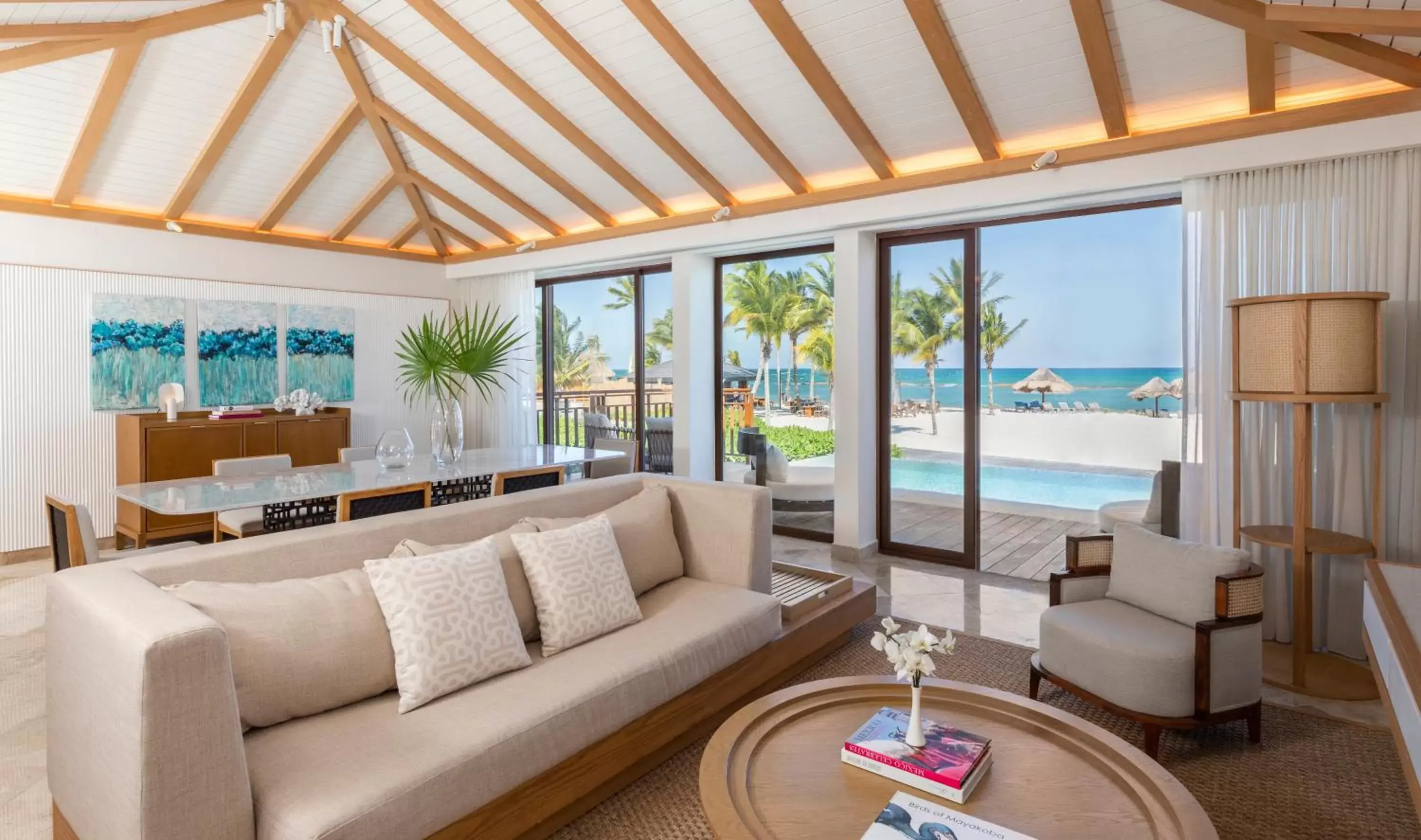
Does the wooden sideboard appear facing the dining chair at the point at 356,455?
yes

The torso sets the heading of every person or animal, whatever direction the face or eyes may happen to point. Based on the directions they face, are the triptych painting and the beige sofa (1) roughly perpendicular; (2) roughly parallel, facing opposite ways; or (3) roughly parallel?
roughly parallel

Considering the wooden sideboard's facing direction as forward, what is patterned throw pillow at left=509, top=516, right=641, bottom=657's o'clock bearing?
The patterned throw pillow is roughly at 1 o'clock from the wooden sideboard.

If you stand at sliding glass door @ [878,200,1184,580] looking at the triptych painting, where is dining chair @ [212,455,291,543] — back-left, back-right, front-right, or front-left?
front-left

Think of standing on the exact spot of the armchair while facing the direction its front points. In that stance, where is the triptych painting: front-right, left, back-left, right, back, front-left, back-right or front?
front-right

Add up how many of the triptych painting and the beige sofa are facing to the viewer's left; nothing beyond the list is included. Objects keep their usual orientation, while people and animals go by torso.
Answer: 0

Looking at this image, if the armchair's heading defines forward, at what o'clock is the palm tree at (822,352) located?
The palm tree is roughly at 3 o'clock from the armchair.

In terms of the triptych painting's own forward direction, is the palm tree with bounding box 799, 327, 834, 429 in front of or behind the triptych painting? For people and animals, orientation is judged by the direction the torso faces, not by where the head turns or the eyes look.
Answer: in front

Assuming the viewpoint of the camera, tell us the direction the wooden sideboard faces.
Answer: facing the viewer and to the right of the viewer

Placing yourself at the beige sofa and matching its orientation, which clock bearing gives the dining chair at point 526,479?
The dining chair is roughly at 8 o'clock from the beige sofa.

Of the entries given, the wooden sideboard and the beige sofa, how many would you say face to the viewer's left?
0

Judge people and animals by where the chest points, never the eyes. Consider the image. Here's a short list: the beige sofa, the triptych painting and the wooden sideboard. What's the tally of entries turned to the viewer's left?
0

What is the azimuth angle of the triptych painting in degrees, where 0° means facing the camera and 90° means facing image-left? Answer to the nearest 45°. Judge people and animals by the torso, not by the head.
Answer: approximately 315°

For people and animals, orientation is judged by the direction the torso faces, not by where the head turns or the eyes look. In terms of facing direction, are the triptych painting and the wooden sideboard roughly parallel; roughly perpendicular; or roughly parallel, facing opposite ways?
roughly parallel

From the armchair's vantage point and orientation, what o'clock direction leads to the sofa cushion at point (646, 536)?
The sofa cushion is roughly at 1 o'clock from the armchair.

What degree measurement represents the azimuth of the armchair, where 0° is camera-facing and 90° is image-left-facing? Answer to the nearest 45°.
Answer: approximately 45°

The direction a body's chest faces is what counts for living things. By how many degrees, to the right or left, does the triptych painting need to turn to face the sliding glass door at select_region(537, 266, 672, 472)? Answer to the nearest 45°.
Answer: approximately 45° to its left

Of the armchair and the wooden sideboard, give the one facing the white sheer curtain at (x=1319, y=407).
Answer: the wooden sideboard

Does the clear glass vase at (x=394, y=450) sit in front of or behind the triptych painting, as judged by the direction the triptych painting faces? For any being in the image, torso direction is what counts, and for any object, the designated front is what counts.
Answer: in front

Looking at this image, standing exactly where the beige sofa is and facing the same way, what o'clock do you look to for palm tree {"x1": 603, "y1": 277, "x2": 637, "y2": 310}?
The palm tree is roughly at 8 o'clock from the beige sofa.

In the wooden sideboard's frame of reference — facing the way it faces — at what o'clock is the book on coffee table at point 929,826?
The book on coffee table is roughly at 1 o'clock from the wooden sideboard.

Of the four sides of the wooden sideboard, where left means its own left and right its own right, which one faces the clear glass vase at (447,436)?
front

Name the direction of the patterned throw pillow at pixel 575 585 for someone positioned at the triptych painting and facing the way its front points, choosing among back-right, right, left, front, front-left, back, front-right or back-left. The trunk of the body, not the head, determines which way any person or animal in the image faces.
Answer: front-right
